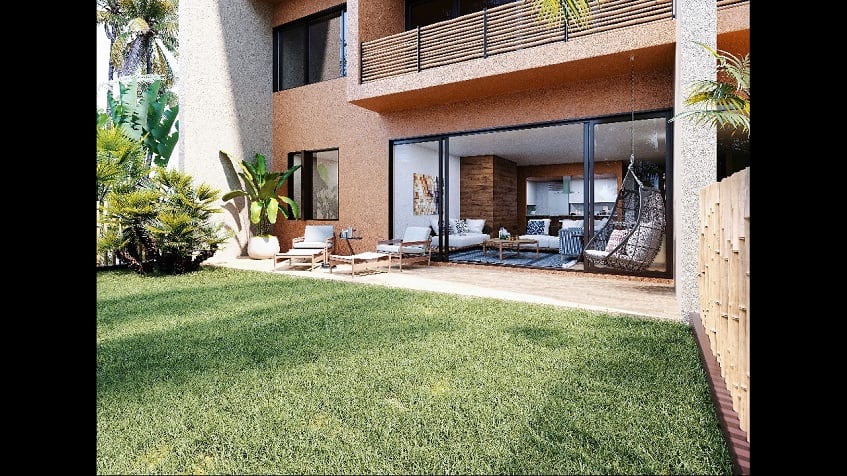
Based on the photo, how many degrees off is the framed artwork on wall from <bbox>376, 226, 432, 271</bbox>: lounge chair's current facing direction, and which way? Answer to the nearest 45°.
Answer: approximately 135° to its right

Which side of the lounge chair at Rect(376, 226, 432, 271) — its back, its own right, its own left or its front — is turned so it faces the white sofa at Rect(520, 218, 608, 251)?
back

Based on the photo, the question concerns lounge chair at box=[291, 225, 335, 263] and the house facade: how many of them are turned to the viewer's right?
0

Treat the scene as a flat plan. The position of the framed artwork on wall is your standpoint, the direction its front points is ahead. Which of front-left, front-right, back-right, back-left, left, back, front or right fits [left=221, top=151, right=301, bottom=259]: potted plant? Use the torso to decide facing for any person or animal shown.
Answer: right

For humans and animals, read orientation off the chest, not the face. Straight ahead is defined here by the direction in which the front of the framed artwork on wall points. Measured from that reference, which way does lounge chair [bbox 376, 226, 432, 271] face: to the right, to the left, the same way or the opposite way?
to the right

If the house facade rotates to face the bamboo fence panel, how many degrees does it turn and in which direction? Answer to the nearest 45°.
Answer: approximately 45° to its left

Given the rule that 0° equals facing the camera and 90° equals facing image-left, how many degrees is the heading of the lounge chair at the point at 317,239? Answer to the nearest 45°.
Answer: approximately 45°

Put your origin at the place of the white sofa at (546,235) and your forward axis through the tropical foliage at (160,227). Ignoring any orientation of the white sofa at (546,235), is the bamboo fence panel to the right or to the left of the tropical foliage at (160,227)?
left

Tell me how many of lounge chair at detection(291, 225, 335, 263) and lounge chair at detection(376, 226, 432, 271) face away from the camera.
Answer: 0
